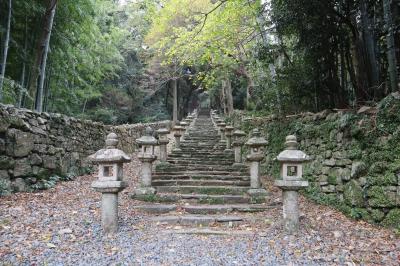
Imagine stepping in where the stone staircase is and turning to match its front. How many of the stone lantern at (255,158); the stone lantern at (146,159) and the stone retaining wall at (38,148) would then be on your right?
2

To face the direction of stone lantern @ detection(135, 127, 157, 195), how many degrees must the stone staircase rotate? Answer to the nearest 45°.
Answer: approximately 90° to its right

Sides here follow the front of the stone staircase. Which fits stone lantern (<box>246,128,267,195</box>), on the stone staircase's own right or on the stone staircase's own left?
on the stone staircase's own left

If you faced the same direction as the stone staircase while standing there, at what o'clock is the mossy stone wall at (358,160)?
The mossy stone wall is roughly at 10 o'clock from the stone staircase.

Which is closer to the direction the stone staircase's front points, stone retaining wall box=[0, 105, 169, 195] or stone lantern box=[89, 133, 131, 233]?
the stone lantern

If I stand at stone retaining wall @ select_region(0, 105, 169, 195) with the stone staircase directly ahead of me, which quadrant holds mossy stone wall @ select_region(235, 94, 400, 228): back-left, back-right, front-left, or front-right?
front-right

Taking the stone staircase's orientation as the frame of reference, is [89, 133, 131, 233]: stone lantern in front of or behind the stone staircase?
in front

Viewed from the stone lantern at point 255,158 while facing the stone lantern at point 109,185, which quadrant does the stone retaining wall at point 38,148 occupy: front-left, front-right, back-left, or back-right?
front-right

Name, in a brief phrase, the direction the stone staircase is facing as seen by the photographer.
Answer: facing the viewer

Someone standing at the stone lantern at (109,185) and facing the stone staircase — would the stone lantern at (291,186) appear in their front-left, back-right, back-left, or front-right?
front-right

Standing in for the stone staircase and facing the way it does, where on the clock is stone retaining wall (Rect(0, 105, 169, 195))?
The stone retaining wall is roughly at 3 o'clock from the stone staircase.

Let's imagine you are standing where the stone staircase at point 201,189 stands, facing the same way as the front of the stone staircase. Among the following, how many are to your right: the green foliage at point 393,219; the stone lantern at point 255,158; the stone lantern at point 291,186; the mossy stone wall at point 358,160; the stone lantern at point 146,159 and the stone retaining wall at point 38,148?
2

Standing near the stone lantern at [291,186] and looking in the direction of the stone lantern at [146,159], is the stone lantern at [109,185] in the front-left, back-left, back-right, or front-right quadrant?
front-left
